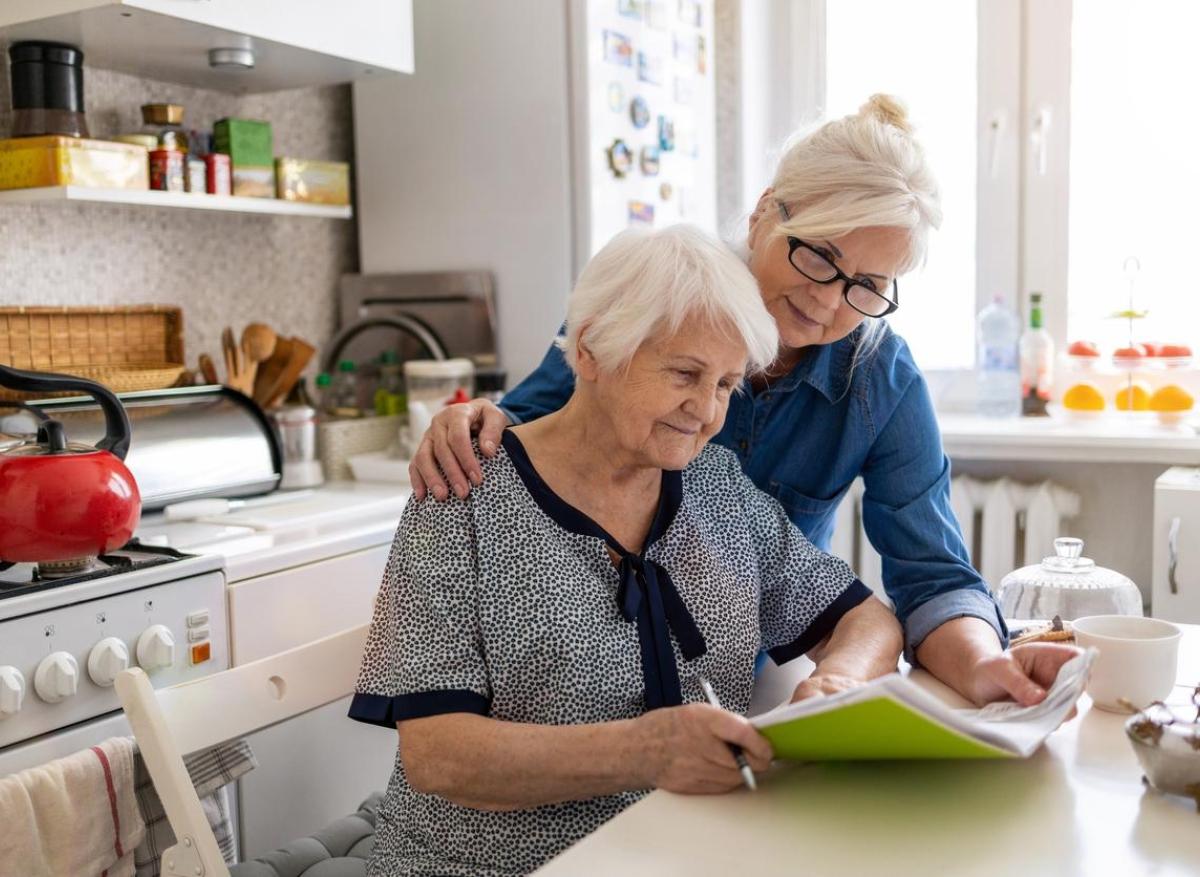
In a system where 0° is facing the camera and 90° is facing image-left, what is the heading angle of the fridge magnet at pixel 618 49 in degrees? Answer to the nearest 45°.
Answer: approximately 315°

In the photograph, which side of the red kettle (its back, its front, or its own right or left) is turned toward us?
left

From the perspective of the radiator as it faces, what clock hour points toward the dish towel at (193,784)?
The dish towel is roughly at 1 o'clock from the radiator.

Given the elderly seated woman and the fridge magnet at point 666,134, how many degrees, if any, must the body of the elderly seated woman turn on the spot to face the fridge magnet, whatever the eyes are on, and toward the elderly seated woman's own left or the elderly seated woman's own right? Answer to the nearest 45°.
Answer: approximately 135° to the elderly seated woman's own left

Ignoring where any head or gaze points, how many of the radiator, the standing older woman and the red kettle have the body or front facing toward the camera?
2

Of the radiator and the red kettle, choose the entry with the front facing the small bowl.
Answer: the radiator

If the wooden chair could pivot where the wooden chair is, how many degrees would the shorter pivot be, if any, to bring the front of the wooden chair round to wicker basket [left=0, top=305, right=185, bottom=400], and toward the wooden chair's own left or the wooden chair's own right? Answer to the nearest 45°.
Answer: approximately 135° to the wooden chair's own left

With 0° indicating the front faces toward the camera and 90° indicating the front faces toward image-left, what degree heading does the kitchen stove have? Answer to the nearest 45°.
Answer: approximately 315°
